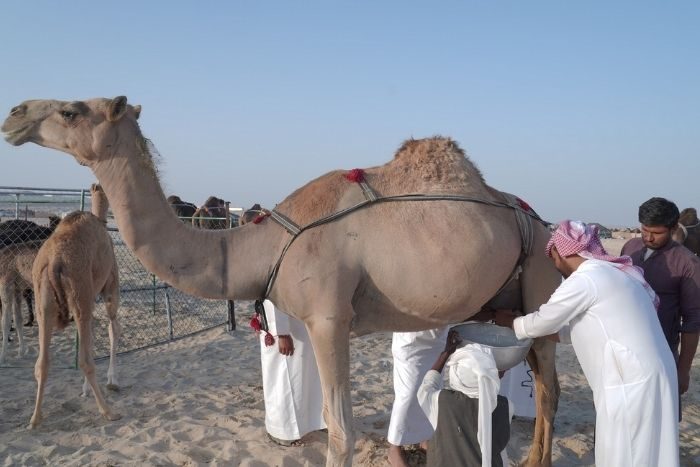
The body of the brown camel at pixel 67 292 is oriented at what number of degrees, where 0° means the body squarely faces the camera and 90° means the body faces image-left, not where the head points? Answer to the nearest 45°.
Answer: approximately 225°

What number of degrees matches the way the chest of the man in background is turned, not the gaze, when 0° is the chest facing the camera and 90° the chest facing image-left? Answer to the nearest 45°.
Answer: approximately 45°

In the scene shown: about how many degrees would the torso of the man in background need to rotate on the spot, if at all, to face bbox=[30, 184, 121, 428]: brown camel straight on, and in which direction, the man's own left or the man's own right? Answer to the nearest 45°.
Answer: approximately 45° to the man's own right

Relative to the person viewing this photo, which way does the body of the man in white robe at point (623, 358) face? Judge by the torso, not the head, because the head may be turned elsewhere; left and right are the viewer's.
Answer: facing to the left of the viewer

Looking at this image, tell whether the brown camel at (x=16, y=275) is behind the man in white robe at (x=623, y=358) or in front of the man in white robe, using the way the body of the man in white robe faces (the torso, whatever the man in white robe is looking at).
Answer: in front

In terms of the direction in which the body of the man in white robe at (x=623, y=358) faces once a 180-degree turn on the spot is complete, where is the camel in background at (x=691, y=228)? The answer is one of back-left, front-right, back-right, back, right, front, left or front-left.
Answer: left

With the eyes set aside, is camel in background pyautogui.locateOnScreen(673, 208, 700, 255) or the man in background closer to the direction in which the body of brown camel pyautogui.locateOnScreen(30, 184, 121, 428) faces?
the camel in background

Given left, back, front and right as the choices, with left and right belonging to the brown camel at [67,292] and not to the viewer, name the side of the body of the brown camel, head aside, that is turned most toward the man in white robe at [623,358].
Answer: right

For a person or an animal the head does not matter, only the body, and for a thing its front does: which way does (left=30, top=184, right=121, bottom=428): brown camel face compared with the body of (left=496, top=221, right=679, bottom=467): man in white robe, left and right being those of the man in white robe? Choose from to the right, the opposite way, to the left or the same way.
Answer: to the right

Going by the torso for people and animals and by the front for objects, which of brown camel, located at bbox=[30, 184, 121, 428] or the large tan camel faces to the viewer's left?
the large tan camel

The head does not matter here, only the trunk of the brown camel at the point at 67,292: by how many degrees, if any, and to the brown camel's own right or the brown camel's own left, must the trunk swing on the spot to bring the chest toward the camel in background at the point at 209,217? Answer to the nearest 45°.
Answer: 0° — it already faces it

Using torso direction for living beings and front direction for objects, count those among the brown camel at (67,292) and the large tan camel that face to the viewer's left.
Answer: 1

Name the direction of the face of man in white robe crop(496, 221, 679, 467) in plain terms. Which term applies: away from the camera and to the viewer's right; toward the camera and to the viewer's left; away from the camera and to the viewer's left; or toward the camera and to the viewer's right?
away from the camera and to the viewer's left

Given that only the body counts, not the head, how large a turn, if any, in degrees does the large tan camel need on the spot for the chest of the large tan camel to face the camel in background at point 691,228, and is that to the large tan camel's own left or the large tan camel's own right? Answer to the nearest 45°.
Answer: approximately 135° to the large tan camel's own right

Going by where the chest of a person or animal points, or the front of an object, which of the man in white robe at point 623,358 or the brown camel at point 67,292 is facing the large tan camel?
the man in white robe
